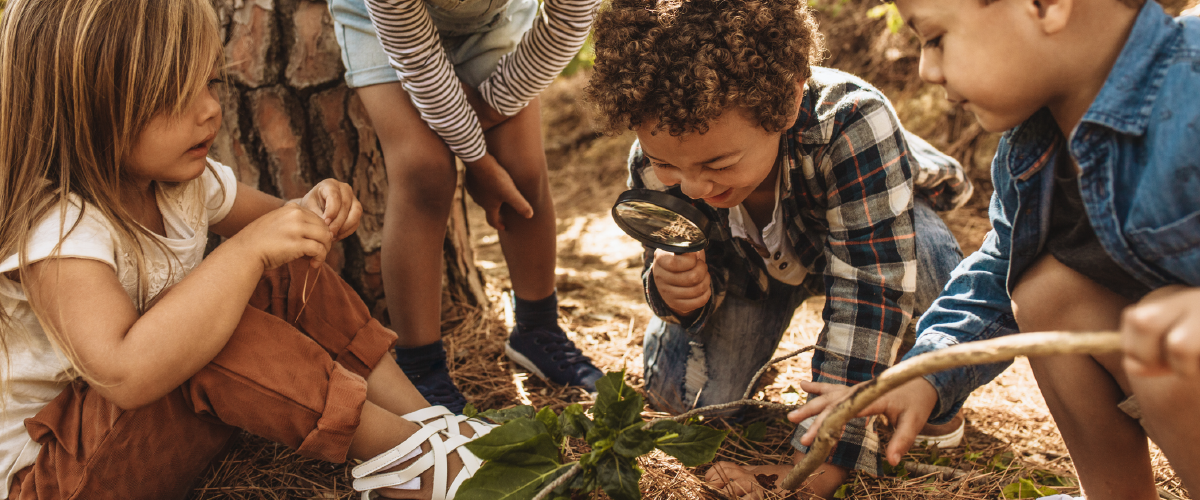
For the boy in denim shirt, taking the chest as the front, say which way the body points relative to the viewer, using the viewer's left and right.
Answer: facing the viewer and to the left of the viewer

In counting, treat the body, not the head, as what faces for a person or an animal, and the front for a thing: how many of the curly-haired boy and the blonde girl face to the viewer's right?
1

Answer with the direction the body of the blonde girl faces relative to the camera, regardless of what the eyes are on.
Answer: to the viewer's right

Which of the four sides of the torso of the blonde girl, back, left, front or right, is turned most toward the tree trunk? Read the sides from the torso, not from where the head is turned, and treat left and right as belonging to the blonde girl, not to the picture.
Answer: left

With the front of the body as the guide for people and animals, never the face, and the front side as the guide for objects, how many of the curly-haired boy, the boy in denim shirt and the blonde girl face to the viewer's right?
1

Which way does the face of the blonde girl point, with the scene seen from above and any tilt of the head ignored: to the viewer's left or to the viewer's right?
to the viewer's right

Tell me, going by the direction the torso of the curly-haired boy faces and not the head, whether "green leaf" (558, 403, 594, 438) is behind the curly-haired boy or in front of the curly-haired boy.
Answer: in front

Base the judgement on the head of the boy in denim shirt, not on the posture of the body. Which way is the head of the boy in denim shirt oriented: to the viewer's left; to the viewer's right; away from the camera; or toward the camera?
to the viewer's left

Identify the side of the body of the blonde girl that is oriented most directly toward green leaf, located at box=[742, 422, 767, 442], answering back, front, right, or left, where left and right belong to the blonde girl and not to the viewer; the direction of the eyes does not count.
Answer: front

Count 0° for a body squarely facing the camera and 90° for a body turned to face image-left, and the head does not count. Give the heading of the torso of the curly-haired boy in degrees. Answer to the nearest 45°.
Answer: approximately 45°
